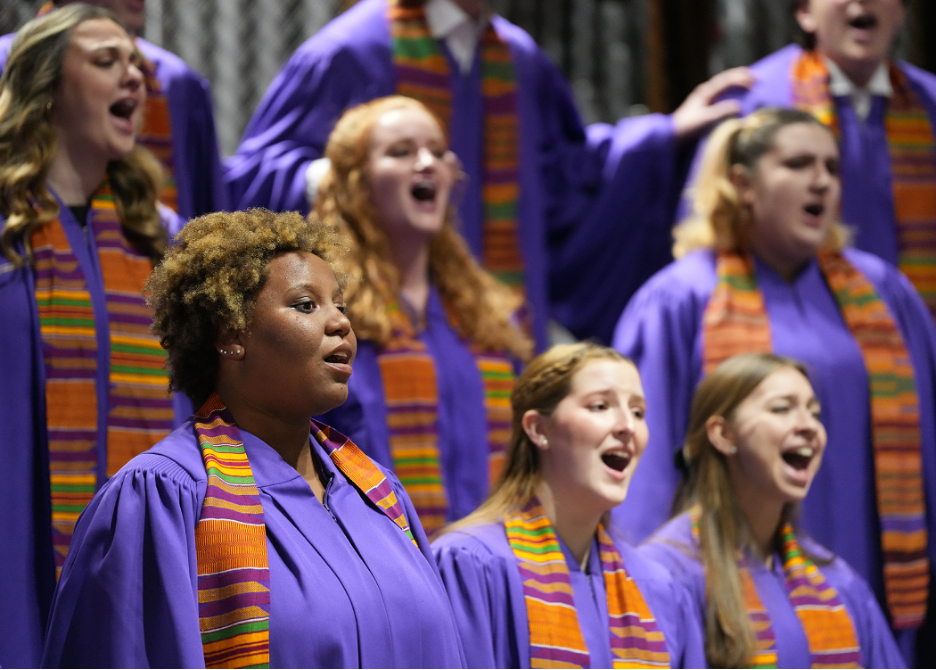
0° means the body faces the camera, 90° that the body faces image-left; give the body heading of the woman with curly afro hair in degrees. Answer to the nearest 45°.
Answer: approximately 315°

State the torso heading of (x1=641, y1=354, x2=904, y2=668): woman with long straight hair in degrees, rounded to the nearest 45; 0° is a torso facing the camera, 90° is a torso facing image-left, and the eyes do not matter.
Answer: approximately 315°

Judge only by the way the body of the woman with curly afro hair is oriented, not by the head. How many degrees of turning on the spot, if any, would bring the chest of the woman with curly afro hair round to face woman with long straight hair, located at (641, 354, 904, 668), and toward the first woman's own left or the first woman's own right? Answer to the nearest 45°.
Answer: approximately 90° to the first woman's own left

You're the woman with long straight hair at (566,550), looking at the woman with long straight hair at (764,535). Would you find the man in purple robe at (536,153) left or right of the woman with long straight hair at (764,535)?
left

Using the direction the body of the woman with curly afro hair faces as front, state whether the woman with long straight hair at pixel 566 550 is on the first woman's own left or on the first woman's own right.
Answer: on the first woman's own left

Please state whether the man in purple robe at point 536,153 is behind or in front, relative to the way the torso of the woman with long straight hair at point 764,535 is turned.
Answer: behind

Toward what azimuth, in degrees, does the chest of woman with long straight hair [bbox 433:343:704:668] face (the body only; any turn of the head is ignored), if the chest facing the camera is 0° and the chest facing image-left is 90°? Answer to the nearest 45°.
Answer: approximately 315°

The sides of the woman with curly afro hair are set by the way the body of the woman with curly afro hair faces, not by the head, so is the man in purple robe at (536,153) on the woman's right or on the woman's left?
on the woman's left
